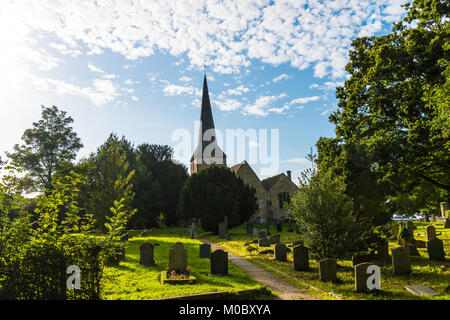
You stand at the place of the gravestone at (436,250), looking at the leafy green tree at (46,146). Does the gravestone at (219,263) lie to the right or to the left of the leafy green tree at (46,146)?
left

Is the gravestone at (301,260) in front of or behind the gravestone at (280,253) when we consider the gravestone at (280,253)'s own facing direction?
in front

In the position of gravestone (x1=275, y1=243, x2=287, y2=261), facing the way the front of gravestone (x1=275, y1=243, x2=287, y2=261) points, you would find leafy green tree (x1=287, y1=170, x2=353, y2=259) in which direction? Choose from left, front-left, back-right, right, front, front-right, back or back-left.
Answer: front-left

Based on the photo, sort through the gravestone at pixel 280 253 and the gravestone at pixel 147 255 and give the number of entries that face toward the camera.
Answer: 2

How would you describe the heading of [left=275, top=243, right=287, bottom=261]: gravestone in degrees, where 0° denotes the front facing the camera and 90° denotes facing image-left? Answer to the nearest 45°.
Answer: approximately 0°

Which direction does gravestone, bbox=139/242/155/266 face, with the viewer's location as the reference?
facing the viewer

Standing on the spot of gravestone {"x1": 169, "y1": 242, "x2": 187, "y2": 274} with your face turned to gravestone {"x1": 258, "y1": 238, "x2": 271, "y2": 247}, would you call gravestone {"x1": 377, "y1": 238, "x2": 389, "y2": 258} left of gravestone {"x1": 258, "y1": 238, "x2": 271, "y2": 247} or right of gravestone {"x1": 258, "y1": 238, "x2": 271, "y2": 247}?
right

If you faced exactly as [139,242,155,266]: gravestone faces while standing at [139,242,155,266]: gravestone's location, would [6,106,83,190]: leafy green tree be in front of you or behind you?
behind

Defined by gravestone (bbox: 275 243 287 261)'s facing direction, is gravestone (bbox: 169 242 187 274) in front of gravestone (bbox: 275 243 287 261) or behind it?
in front

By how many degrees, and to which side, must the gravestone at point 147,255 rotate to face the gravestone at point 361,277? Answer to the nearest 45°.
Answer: approximately 45° to its left

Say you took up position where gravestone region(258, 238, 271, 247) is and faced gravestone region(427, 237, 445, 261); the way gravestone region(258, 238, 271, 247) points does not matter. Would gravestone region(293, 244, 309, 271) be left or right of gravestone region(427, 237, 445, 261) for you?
right
